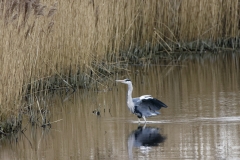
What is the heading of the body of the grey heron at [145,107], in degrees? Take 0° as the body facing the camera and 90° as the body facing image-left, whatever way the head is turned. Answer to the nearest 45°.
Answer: approximately 90°
